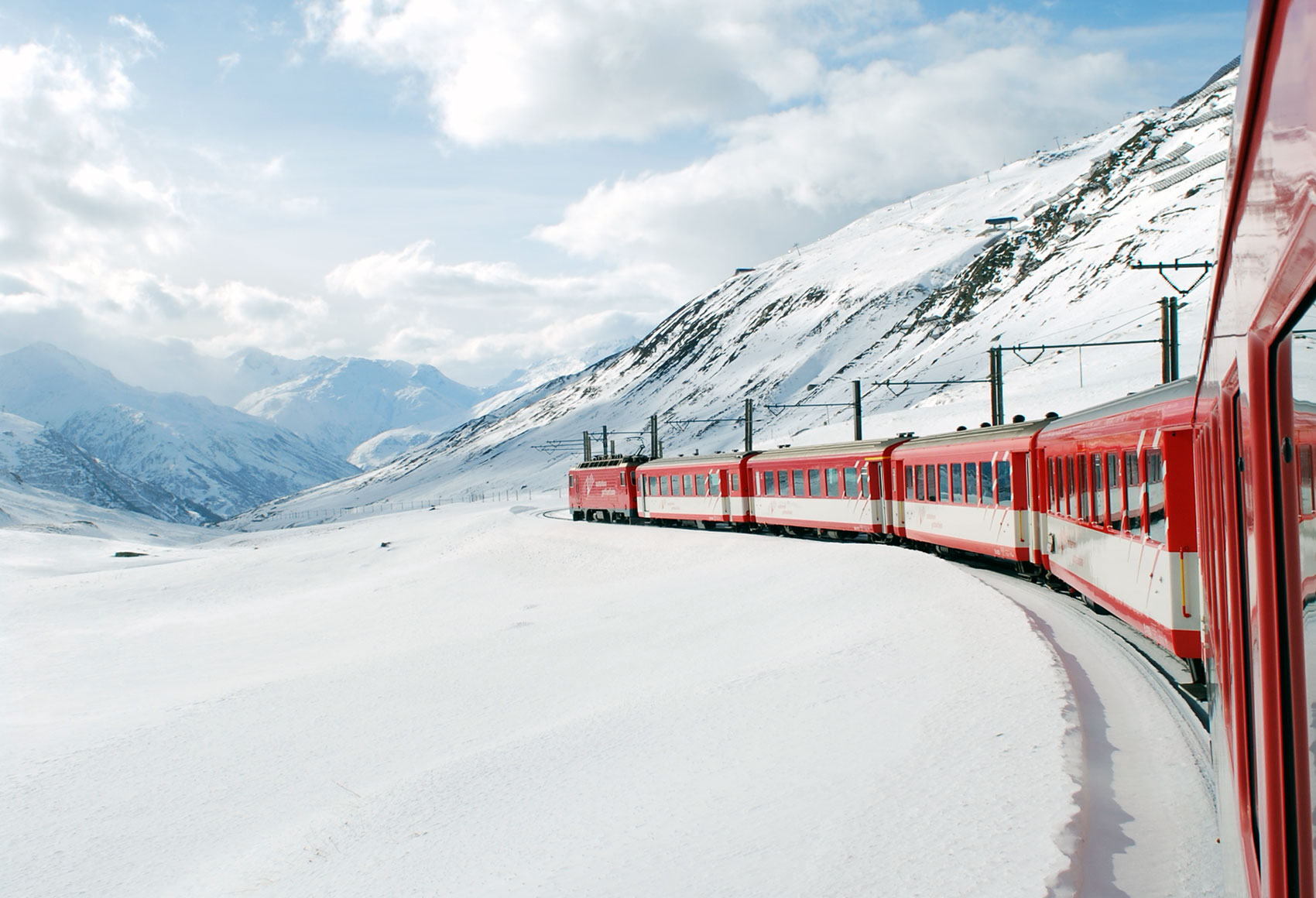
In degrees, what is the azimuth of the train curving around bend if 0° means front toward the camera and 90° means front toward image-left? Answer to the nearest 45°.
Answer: approximately 135°

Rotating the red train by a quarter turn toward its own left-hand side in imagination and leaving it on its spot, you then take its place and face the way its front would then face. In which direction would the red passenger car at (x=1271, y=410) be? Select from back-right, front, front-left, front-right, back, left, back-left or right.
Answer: front-left
